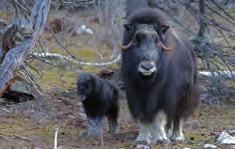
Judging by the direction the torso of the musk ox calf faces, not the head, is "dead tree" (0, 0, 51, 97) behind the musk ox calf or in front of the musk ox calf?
in front

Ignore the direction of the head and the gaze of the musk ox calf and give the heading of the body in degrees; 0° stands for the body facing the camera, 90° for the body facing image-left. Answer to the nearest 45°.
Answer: approximately 45°

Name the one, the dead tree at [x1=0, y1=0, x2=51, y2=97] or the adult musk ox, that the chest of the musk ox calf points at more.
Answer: the dead tree

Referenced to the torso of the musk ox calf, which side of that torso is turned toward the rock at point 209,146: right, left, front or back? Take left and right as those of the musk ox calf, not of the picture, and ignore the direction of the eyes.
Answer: left

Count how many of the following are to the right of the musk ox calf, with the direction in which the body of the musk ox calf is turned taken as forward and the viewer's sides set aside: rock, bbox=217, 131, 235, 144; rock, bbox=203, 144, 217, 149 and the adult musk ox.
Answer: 0

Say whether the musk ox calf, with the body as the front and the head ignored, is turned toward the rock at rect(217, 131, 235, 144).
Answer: no
